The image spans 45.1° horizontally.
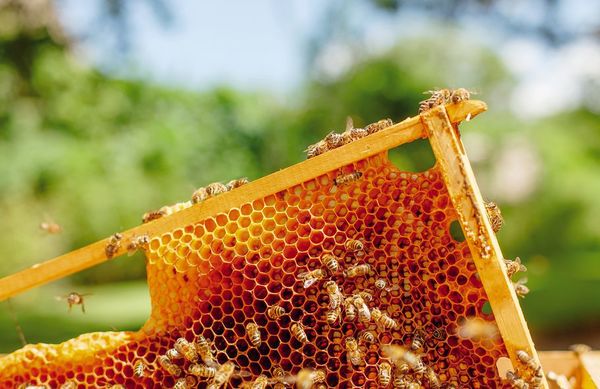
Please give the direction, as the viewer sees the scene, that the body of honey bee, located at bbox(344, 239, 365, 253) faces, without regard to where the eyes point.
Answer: to the viewer's left

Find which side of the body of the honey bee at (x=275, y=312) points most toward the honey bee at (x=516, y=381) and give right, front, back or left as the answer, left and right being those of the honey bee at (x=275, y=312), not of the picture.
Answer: back

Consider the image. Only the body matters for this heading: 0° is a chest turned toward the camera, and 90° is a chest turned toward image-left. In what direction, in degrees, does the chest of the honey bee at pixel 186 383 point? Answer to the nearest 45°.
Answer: approximately 90°
